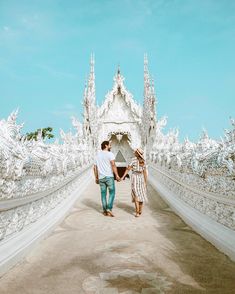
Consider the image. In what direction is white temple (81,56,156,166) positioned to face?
toward the camera

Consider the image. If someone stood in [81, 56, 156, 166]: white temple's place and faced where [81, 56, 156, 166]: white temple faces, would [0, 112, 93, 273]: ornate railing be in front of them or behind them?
in front

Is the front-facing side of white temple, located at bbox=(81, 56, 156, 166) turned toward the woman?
yes

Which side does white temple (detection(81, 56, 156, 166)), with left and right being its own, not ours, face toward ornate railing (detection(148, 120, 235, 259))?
front

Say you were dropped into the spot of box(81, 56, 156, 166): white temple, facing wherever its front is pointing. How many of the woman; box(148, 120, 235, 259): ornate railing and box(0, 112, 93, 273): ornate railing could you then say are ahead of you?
3
